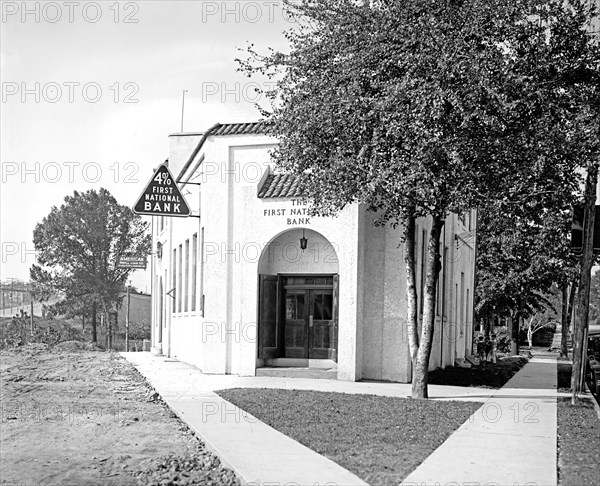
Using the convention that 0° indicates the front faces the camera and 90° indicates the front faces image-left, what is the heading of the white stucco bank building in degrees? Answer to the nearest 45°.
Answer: approximately 0°

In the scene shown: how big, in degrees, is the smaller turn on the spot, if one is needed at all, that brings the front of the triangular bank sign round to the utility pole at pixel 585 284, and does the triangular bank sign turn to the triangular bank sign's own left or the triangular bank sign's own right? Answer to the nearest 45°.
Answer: approximately 45° to the triangular bank sign's own left

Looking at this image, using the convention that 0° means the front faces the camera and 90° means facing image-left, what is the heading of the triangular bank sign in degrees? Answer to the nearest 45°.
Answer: approximately 0°

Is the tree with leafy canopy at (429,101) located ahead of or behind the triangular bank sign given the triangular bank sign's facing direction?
ahead
